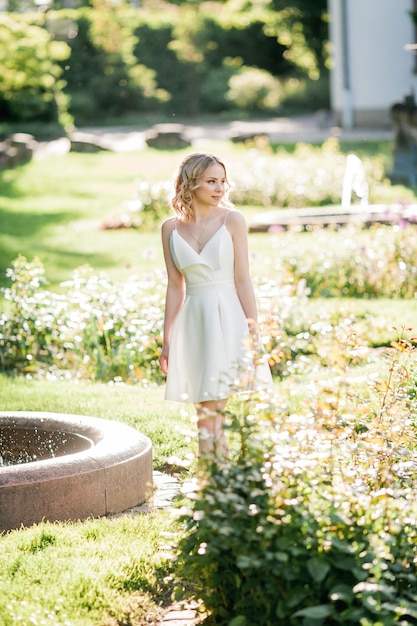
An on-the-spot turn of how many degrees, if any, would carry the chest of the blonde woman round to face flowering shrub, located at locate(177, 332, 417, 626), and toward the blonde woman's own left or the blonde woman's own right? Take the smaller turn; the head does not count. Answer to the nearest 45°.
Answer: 0° — they already face it

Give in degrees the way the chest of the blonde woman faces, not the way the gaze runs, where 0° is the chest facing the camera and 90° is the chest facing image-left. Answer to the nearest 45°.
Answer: approximately 0°

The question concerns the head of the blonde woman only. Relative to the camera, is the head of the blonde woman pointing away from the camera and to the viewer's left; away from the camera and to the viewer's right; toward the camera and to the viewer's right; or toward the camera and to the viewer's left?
toward the camera and to the viewer's right

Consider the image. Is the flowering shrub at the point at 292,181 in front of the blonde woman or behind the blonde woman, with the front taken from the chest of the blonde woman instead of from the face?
behind

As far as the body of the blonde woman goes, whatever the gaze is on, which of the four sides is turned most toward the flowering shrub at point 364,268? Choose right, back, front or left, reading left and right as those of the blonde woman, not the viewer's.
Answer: back

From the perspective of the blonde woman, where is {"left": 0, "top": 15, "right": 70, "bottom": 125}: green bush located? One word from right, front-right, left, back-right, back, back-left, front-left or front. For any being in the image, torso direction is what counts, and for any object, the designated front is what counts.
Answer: back

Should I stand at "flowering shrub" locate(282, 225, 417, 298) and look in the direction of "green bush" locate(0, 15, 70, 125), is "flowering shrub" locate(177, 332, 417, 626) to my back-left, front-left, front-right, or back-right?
back-left

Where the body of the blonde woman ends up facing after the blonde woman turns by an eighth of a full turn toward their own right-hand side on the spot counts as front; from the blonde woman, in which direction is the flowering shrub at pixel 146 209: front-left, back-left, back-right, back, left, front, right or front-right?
back-right
